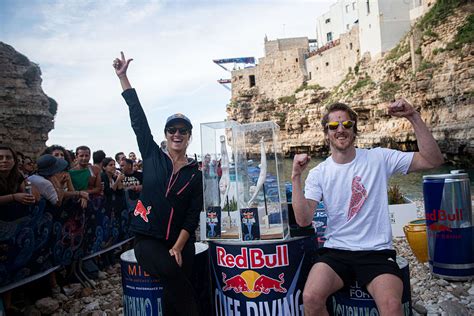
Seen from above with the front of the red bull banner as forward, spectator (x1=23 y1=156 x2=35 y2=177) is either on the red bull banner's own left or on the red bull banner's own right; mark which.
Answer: on the red bull banner's own right

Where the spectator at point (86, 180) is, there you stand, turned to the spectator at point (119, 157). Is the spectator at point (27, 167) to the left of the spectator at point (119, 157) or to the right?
left

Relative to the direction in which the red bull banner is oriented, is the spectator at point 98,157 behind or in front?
behind

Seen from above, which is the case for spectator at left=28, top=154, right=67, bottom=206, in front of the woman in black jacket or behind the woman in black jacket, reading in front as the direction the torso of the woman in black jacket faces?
behind

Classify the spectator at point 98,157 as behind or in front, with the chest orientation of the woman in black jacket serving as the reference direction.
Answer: behind

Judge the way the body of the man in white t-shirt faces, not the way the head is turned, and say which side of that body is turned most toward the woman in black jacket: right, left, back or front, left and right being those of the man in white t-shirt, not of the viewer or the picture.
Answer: right

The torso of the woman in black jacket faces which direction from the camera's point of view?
toward the camera

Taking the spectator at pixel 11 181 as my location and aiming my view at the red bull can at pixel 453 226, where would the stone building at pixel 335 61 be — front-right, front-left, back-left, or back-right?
front-left

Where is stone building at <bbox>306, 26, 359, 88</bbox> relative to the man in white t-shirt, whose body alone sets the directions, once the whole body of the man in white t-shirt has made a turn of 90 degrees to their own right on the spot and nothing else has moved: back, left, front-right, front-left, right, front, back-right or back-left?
right

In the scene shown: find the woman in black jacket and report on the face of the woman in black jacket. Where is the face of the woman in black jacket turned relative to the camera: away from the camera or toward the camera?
toward the camera

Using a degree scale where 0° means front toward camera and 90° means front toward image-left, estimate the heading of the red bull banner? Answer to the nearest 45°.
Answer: approximately 0°

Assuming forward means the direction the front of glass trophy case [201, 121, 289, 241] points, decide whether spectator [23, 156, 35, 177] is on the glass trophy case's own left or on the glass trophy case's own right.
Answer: on the glass trophy case's own right

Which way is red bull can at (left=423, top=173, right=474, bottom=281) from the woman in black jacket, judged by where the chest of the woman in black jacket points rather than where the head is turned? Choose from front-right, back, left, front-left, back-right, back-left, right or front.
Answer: left

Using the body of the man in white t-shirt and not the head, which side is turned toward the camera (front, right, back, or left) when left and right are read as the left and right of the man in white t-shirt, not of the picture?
front
